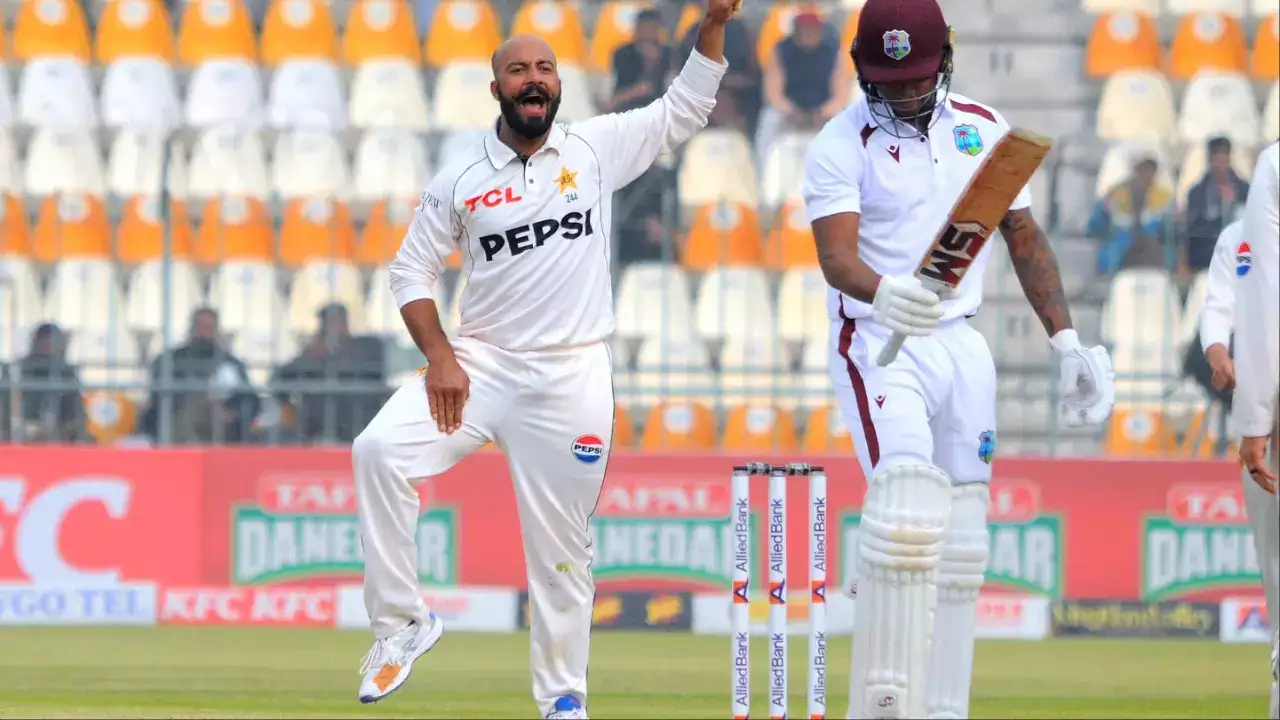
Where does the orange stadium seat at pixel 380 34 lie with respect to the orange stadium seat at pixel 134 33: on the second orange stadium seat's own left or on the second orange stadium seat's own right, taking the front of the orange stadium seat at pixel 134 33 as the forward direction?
on the second orange stadium seat's own left

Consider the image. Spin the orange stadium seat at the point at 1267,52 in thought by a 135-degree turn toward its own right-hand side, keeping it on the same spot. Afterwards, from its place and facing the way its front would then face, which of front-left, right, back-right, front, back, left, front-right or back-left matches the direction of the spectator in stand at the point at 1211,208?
back-left

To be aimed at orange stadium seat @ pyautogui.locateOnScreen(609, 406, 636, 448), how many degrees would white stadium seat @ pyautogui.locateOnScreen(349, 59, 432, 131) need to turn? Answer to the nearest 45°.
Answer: approximately 45° to its left

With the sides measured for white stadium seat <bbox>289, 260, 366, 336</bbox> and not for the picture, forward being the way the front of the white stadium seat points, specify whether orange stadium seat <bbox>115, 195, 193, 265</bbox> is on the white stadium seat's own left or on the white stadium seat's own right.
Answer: on the white stadium seat's own right

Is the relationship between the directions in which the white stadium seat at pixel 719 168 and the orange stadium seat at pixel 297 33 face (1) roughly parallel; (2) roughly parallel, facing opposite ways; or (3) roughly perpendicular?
roughly parallel

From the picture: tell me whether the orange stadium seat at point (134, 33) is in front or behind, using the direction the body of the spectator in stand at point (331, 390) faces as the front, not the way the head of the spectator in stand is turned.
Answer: behind

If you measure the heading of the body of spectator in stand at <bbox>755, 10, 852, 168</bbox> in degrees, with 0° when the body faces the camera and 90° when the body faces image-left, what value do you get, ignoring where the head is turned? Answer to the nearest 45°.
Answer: approximately 0°

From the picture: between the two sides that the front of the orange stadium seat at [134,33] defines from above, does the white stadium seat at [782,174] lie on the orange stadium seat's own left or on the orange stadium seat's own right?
on the orange stadium seat's own left

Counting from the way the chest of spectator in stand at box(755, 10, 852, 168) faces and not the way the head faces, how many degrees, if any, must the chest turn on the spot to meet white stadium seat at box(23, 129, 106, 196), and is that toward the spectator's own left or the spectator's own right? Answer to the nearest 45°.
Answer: approximately 90° to the spectator's own right

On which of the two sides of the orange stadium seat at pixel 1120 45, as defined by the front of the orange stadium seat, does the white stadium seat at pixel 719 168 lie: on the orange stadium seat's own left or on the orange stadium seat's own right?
on the orange stadium seat's own right

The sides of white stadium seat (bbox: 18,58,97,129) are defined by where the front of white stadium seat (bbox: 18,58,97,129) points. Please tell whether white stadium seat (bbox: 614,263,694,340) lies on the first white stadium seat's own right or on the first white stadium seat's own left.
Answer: on the first white stadium seat's own left

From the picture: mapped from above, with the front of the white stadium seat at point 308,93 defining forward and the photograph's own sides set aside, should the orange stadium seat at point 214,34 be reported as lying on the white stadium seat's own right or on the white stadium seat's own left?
on the white stadium seat's own right

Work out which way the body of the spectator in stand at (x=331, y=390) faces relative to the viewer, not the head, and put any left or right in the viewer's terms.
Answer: facing the viewer

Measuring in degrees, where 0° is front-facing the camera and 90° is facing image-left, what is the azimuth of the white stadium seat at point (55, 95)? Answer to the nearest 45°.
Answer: approximately 0°
